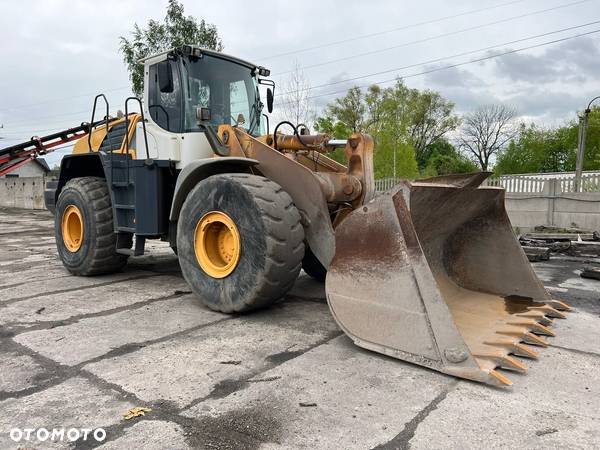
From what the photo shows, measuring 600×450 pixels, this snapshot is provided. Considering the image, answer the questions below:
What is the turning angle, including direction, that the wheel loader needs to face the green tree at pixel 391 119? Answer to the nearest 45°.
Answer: approximately 135° to its left

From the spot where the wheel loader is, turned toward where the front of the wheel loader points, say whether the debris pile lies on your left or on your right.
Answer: on your left

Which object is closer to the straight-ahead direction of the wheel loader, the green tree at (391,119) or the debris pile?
the debris pile

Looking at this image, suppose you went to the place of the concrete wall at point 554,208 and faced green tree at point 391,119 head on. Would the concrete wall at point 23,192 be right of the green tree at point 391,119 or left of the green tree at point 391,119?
left

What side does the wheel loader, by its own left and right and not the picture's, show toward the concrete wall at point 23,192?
back

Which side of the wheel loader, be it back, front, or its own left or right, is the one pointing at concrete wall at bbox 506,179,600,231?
left

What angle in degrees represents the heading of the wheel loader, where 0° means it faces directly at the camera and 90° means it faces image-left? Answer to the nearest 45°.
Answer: approximately 315°
